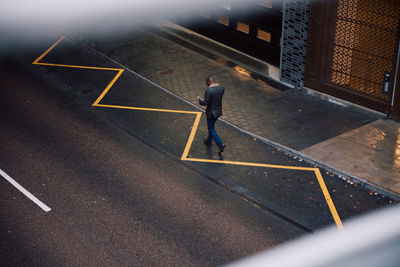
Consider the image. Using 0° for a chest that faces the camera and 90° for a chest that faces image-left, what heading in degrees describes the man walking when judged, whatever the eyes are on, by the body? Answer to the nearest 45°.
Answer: approximately 135°

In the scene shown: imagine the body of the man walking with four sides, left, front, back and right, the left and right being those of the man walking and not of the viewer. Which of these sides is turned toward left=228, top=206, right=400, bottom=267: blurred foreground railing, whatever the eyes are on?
back
